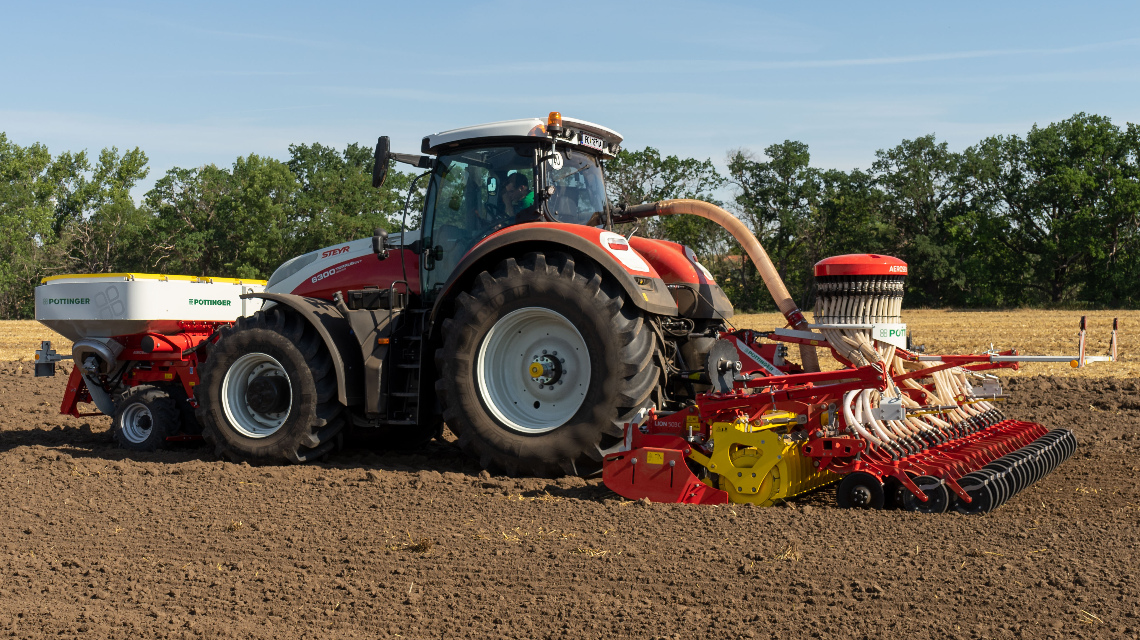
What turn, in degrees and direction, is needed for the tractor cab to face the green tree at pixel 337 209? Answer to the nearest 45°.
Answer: approximately 45° to its right

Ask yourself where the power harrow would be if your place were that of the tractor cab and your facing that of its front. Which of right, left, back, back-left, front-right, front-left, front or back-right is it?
back

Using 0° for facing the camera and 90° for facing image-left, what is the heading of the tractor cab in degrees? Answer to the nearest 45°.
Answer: approximately 135°

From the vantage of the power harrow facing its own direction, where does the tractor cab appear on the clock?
The tractor cab is roughly at 11 o'clock from the power harrow.

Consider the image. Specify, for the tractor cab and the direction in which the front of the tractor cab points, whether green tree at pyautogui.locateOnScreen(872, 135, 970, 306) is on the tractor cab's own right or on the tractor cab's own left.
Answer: on the tractor cab's own right

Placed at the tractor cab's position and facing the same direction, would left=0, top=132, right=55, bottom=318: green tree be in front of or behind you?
in front

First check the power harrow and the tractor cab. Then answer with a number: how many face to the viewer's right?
0

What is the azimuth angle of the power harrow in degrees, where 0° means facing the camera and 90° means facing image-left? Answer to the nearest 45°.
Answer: approximately 135°

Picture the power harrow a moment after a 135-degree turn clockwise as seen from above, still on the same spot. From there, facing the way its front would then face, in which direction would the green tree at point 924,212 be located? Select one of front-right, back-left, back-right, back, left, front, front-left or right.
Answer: left

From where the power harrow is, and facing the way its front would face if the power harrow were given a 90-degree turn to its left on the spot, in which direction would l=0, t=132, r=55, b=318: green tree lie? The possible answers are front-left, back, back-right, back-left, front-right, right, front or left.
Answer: right

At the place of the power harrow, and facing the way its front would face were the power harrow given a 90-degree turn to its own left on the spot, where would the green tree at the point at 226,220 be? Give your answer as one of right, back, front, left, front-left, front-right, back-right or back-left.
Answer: right

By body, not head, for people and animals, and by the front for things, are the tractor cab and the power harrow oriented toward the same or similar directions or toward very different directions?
same or similar directions
